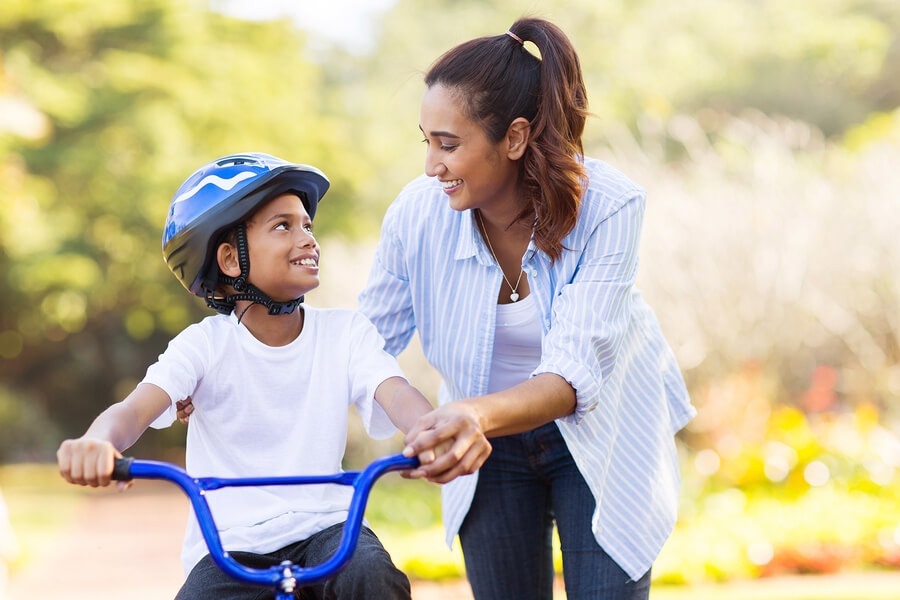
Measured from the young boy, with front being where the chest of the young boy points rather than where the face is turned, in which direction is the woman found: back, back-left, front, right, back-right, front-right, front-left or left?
left

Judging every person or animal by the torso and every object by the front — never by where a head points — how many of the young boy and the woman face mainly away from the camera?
0

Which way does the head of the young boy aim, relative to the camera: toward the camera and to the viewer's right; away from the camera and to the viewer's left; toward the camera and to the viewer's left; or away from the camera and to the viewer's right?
toward the camera and to the viewer's right

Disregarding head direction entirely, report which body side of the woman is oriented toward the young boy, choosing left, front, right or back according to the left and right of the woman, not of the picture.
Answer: front

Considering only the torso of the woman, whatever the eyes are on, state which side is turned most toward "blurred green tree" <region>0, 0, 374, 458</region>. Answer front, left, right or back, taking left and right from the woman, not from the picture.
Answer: right

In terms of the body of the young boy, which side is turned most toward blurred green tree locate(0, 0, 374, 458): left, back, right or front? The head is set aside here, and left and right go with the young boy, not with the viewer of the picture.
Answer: back

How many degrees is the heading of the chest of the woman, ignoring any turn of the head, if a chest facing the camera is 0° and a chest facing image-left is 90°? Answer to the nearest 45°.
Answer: approximately 45°

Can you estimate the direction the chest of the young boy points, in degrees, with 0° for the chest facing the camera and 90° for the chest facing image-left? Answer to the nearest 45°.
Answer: approximately 0°
